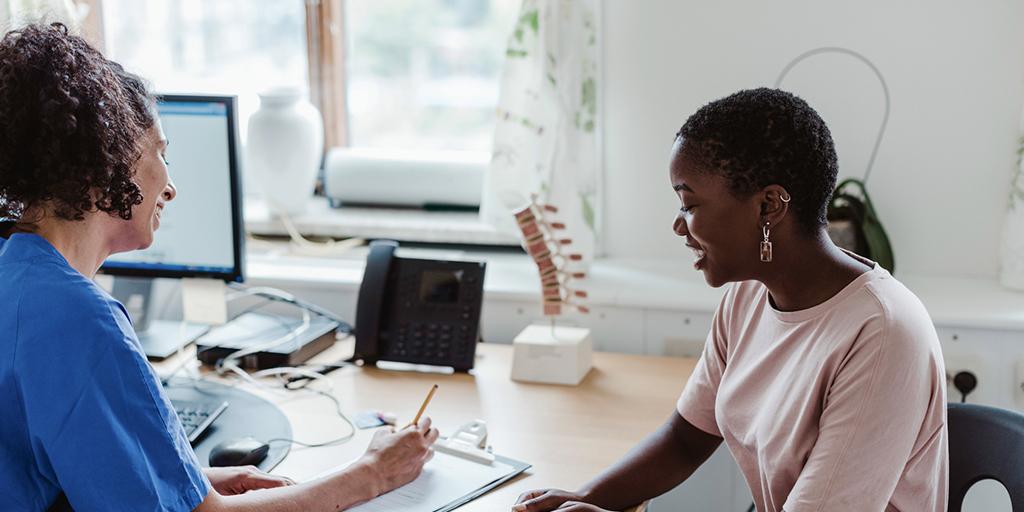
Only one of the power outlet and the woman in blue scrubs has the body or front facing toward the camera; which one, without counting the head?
the power outlet

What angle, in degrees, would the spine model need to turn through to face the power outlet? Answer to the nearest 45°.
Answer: approximately 180°

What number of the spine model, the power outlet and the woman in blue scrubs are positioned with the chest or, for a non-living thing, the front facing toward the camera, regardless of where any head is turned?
1

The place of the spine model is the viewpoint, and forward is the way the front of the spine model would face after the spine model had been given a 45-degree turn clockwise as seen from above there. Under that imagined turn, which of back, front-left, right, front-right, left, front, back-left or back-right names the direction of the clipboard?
back-left

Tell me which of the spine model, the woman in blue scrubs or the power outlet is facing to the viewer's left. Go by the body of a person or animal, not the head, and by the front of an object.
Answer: the spine model

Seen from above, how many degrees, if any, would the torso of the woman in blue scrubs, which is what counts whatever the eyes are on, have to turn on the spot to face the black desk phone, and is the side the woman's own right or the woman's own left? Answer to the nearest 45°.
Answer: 0° — they already face it

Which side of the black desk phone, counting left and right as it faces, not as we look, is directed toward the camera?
front

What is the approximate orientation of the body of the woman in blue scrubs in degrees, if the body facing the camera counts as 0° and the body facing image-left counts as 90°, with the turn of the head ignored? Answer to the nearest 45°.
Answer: approximately 225°

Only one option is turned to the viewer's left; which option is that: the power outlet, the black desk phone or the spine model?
the spine model

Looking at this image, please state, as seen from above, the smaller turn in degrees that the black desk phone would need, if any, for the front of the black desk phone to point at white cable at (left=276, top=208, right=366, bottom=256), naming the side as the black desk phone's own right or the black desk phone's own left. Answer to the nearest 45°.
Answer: approximately 135° to the black desk phone's own right

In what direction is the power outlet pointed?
toward the camera

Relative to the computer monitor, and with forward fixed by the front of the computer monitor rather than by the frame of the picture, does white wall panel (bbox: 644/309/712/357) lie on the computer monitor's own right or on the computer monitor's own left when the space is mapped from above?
on the computer monitor's own left

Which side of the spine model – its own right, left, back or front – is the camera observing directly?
left

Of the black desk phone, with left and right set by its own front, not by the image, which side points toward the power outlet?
left

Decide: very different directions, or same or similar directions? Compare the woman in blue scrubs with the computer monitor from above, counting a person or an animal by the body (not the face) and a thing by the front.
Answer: very different directions

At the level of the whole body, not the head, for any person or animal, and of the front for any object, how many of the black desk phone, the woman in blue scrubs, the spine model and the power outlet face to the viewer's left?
1

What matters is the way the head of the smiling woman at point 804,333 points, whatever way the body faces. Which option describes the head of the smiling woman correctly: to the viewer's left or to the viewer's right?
to the viewer's left

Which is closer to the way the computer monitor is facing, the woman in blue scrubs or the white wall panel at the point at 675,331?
the woman in blue scrubs

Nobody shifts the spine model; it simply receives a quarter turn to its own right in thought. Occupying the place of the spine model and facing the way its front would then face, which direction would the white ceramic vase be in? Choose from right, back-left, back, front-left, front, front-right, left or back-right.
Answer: front-left
